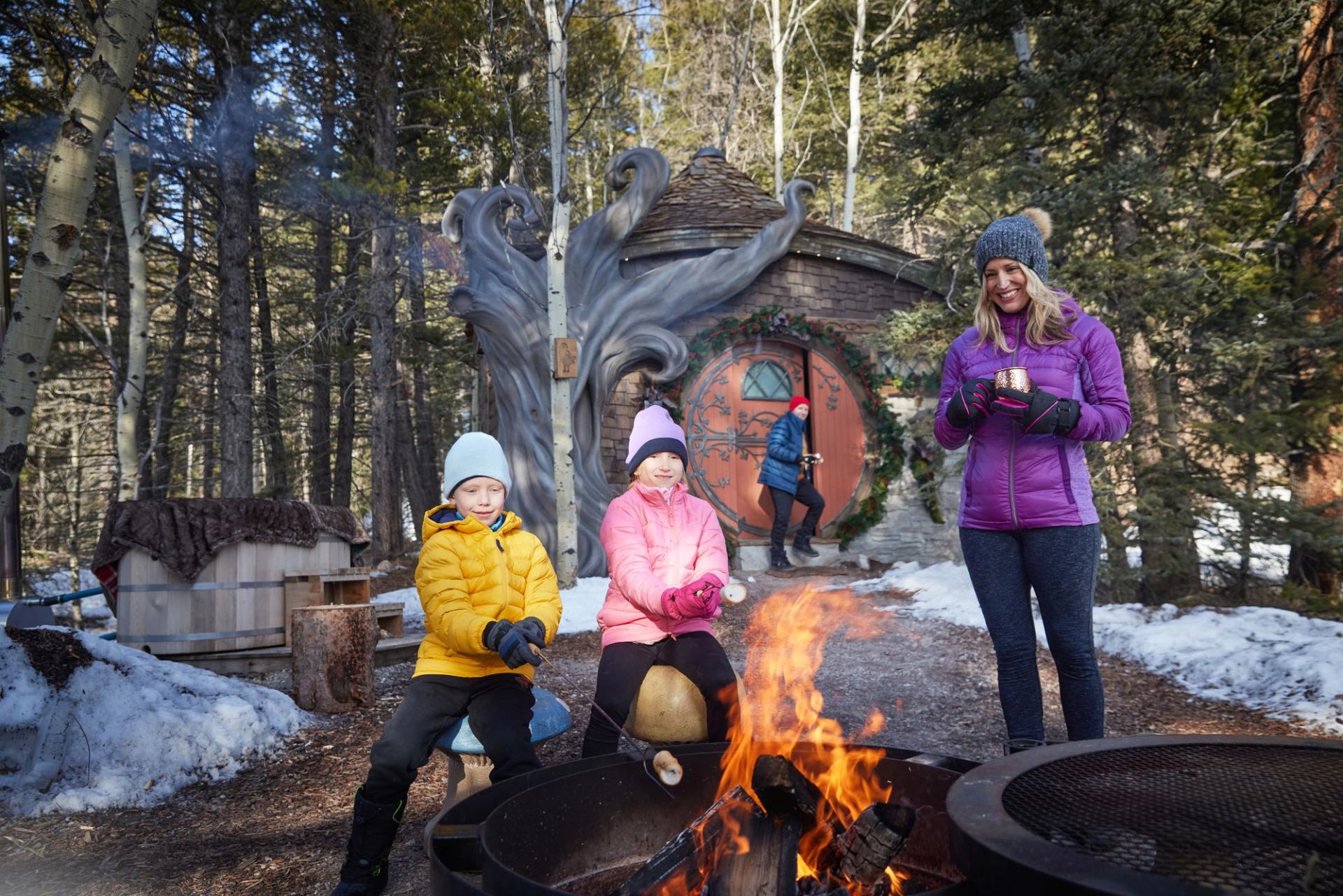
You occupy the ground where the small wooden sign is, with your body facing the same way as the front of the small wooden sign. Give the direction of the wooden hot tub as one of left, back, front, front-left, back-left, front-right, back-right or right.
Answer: front-right

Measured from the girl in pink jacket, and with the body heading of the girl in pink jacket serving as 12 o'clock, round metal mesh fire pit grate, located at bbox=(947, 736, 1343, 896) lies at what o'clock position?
The round metal mesh fire pit grate is roughly at 11 o'clock from the girl in pink jacket.

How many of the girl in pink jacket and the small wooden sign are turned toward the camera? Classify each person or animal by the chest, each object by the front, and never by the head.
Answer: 2

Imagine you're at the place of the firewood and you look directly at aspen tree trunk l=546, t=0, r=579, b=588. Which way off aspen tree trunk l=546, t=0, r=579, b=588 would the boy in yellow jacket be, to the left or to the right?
left

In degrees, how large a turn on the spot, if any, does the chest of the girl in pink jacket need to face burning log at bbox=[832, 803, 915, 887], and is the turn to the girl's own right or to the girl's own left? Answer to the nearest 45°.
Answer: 0° — they already face it

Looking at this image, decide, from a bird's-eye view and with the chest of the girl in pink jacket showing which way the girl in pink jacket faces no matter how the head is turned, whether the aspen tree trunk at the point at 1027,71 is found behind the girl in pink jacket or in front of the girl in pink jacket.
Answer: behind

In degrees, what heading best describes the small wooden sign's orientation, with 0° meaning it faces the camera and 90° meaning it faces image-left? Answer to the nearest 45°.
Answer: approximately 0°

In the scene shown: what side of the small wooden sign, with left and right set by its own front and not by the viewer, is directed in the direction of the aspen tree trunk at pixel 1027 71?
left

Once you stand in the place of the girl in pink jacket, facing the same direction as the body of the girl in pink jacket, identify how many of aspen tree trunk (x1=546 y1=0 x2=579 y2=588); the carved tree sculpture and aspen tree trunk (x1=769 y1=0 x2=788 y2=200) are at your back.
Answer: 3

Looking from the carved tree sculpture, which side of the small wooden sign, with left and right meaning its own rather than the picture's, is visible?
back

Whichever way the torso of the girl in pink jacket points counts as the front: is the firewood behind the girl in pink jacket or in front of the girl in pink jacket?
in front

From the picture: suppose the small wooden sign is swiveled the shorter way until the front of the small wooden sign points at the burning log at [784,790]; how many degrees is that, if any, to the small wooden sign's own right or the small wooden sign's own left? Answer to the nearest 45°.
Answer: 0° — it already faces it
